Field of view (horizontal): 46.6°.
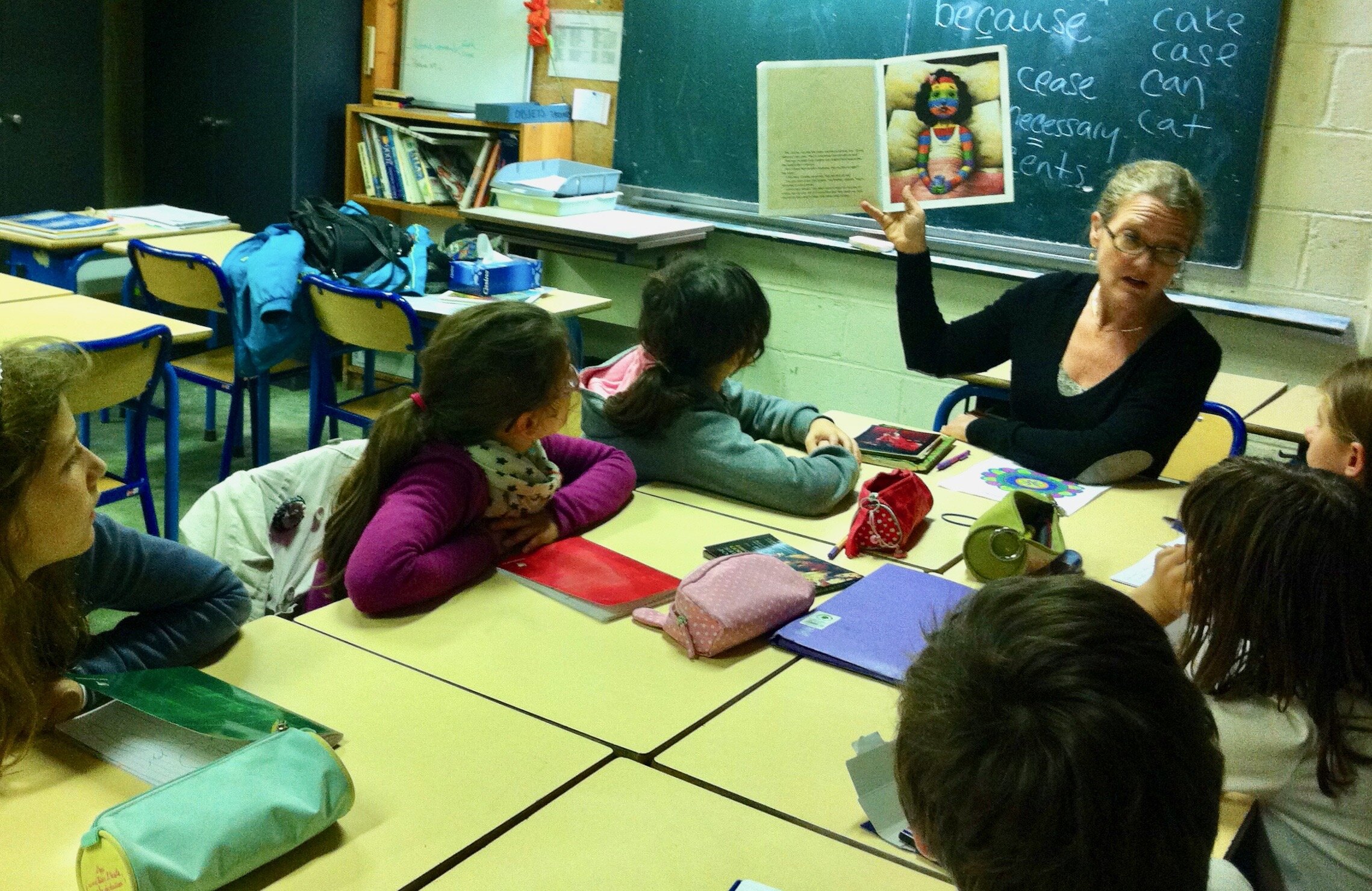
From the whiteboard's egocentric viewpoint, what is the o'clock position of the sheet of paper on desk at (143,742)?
The sheet of paper on desk is roughly at 12 o'clock from the whiteboard.

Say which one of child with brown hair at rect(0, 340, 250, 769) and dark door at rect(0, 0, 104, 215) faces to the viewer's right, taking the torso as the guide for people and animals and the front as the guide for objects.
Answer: the child with brown hair

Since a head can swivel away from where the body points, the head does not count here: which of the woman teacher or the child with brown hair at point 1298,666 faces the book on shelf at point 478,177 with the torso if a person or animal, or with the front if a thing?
the child with brown hair

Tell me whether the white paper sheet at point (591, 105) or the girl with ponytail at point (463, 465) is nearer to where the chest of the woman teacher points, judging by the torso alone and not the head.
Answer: the girl with ponytail

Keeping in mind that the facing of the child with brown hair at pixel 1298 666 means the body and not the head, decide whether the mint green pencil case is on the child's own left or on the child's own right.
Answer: on the child's own left

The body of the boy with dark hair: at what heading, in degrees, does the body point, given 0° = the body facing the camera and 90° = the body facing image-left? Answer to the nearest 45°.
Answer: approximately 180°

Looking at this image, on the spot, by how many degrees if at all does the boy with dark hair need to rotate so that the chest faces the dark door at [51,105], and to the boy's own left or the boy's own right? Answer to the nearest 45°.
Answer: approximately 45° to the boy's own left

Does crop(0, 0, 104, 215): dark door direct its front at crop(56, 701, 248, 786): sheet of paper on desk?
yes

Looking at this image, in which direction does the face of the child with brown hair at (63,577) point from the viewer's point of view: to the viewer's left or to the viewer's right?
to the viewer's right

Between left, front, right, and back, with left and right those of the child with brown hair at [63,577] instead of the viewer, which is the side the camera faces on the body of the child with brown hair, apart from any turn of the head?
right
